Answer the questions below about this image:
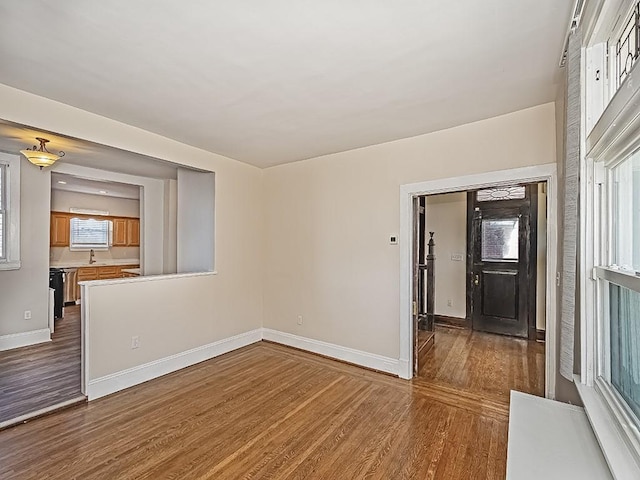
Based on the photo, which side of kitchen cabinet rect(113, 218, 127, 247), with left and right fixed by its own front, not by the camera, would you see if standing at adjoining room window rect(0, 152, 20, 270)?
front

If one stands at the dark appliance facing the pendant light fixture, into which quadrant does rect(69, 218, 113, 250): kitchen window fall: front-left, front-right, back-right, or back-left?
back-left

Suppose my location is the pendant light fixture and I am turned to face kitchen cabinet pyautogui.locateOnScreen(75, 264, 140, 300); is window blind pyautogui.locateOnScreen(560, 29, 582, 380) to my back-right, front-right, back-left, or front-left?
back-right

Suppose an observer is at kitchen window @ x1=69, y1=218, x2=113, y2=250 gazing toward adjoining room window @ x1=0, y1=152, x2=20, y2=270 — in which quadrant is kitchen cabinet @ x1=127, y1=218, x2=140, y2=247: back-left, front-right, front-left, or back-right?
back-left

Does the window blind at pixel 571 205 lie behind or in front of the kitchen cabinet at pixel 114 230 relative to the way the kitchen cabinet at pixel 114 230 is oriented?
in front

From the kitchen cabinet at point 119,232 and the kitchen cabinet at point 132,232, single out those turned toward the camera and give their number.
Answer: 2

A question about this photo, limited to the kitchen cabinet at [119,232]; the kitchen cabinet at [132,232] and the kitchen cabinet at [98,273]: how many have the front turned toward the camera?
3

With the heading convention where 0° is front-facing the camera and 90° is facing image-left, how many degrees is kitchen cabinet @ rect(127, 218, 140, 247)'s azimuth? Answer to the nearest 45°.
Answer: approximately 0°

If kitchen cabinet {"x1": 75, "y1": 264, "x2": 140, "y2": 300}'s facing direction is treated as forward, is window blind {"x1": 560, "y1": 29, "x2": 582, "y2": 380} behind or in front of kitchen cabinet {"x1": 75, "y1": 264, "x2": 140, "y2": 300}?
in front

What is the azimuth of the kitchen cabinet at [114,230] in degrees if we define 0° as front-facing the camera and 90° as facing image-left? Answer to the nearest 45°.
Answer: approximately 0°
